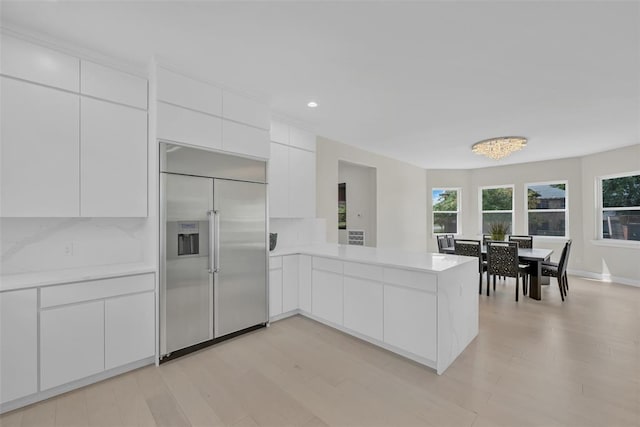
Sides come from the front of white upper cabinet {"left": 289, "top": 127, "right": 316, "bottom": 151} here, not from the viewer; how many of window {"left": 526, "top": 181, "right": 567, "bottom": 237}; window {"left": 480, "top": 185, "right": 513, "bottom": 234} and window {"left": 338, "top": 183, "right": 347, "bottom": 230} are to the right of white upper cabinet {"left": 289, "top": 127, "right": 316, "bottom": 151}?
0

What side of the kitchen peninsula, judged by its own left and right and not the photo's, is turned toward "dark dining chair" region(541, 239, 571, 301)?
back

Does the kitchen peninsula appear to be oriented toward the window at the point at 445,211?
no

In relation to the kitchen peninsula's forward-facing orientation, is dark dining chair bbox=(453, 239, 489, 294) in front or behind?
behind

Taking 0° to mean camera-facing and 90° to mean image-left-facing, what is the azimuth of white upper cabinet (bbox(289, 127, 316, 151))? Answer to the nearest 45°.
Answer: approximately 315°

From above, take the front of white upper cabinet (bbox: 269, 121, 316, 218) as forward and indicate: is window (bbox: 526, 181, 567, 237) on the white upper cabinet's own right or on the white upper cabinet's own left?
on the white upper cabinet's own left

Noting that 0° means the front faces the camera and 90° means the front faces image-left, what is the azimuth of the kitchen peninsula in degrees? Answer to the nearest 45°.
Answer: approximately 45°

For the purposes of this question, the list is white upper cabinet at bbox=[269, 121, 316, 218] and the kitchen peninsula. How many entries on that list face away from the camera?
0

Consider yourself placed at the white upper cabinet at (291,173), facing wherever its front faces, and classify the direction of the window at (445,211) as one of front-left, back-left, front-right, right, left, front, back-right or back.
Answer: left

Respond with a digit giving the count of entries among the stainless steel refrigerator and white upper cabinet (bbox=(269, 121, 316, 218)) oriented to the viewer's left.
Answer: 0

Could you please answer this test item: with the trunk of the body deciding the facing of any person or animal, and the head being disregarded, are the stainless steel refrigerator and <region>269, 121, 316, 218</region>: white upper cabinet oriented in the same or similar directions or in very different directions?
same or similar directions

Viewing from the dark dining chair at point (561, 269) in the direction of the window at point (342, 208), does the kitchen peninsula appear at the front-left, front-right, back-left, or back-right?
front-left

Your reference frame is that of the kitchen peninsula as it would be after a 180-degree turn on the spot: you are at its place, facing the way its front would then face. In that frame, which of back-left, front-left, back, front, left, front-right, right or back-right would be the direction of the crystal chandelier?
front

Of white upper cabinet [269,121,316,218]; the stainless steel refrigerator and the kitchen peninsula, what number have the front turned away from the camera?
0

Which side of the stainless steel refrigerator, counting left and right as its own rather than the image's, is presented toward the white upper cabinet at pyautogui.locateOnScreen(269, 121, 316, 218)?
left

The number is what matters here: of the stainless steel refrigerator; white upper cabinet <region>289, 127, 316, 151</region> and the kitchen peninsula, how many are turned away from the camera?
0

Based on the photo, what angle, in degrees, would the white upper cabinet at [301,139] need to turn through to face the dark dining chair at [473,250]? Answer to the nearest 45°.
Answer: approximately 45° to its left
